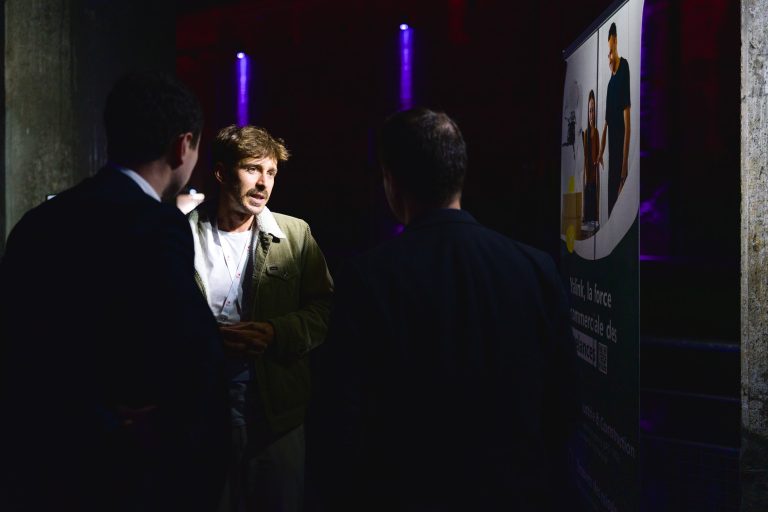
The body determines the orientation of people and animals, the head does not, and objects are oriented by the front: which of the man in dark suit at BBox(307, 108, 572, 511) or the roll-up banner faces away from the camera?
the man in dark suit

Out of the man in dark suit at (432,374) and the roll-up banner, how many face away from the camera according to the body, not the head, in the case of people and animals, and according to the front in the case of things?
1

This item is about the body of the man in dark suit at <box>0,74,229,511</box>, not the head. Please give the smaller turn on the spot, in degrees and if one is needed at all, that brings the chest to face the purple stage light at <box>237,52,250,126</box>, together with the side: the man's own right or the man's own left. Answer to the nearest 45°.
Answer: approximately 45° to the man's own left

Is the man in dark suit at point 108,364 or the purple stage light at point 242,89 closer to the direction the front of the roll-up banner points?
the man in dark suit

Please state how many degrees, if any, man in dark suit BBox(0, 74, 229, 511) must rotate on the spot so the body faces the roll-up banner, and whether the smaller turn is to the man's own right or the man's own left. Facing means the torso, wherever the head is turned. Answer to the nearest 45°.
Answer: approximately 45° to the man's own right

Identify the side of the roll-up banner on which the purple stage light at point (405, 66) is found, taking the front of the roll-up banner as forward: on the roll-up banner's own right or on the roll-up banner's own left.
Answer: on the roll-up banner's own right

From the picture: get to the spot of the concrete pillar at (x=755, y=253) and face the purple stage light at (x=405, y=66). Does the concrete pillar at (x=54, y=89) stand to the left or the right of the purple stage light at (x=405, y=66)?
left

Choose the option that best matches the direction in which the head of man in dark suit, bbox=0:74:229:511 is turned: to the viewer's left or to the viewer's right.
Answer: to the viewer's right

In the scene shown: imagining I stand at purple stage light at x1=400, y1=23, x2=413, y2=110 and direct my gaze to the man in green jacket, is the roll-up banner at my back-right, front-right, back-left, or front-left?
front-left

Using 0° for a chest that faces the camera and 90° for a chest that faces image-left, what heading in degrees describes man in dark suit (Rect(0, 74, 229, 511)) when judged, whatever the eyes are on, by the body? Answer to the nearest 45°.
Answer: approximately 225°

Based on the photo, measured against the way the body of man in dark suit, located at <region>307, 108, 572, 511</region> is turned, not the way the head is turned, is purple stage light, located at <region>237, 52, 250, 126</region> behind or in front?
in front

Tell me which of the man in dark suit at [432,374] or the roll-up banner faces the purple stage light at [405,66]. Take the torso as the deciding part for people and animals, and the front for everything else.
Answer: the man in dark suit

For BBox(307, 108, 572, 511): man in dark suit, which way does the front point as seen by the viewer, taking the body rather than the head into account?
away from the camera

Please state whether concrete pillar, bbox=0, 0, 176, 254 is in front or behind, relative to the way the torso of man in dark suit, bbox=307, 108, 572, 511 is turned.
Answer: in front

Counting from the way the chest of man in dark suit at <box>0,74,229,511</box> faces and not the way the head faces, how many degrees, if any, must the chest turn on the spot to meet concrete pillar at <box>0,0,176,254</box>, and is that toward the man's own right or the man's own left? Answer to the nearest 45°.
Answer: approximately 45° to the man's own left

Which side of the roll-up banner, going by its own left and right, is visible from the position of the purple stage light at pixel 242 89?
right

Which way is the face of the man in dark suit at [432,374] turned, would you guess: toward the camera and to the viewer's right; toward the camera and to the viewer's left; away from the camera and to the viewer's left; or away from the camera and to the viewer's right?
away from the camera and to the viewer's left
